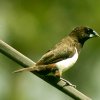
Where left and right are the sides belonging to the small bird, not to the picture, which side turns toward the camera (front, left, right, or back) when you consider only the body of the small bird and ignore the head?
right
